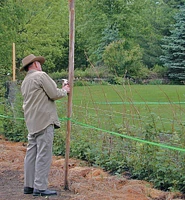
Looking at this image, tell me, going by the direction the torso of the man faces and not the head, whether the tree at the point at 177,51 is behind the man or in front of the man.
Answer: in front

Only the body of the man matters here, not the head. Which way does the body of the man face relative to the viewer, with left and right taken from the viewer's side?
facing away from the viewer and to the right of the viewer

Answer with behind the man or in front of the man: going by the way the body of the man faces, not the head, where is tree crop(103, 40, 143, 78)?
in front

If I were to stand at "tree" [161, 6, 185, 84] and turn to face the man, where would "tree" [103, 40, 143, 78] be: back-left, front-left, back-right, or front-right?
front-right

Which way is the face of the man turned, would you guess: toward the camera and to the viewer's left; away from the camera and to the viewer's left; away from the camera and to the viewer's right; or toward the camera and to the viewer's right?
away from the camera and to the viewer's right

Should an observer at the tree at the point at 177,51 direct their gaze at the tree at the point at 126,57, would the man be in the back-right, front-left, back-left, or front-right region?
front-left
